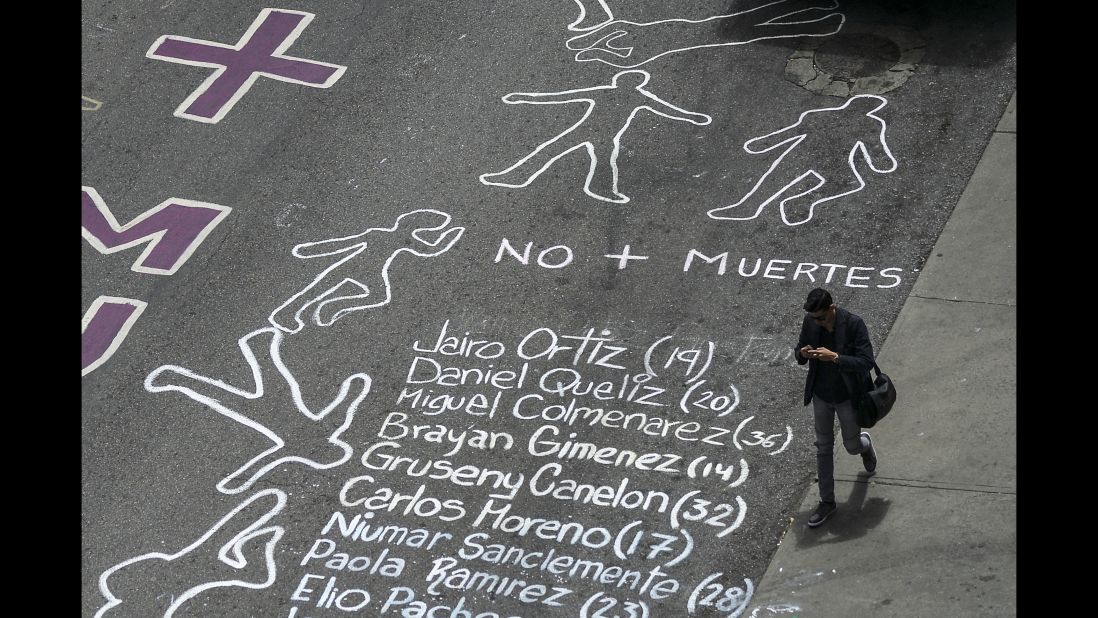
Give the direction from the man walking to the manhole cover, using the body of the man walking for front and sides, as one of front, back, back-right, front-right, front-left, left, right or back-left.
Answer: back-right

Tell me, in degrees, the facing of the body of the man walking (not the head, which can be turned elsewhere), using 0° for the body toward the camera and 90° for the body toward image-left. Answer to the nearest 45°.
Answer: approximately 45°
